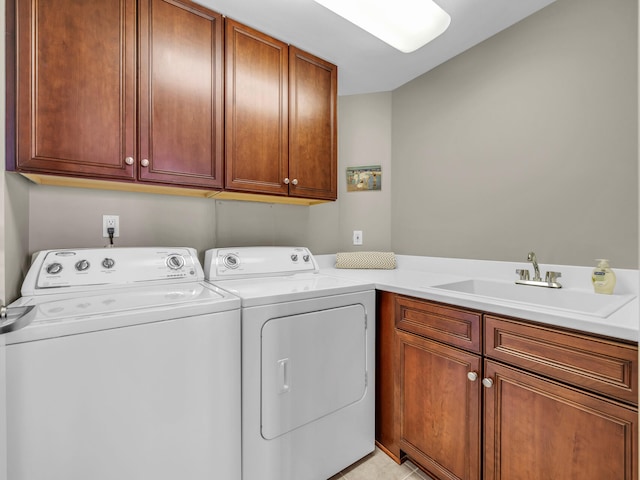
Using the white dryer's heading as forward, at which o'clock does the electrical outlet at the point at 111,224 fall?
The electrical outlet is roughly at 5 o'clock from the white dryer.

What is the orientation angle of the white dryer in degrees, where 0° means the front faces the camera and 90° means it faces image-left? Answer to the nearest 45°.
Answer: approximately 315°

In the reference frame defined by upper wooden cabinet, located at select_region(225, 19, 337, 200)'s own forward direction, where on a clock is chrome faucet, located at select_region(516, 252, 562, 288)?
The chrome faucet is roughly at 11 o'clock from the upper wooden cabinet.

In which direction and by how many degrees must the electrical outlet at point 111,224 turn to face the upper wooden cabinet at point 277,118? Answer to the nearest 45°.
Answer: approximately 90° to its left

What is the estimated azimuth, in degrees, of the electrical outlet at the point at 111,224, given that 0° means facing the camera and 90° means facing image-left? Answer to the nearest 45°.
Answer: approximately 0°

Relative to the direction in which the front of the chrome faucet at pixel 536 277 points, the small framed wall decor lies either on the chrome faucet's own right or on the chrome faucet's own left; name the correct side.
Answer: on the chrome faucet's own right
